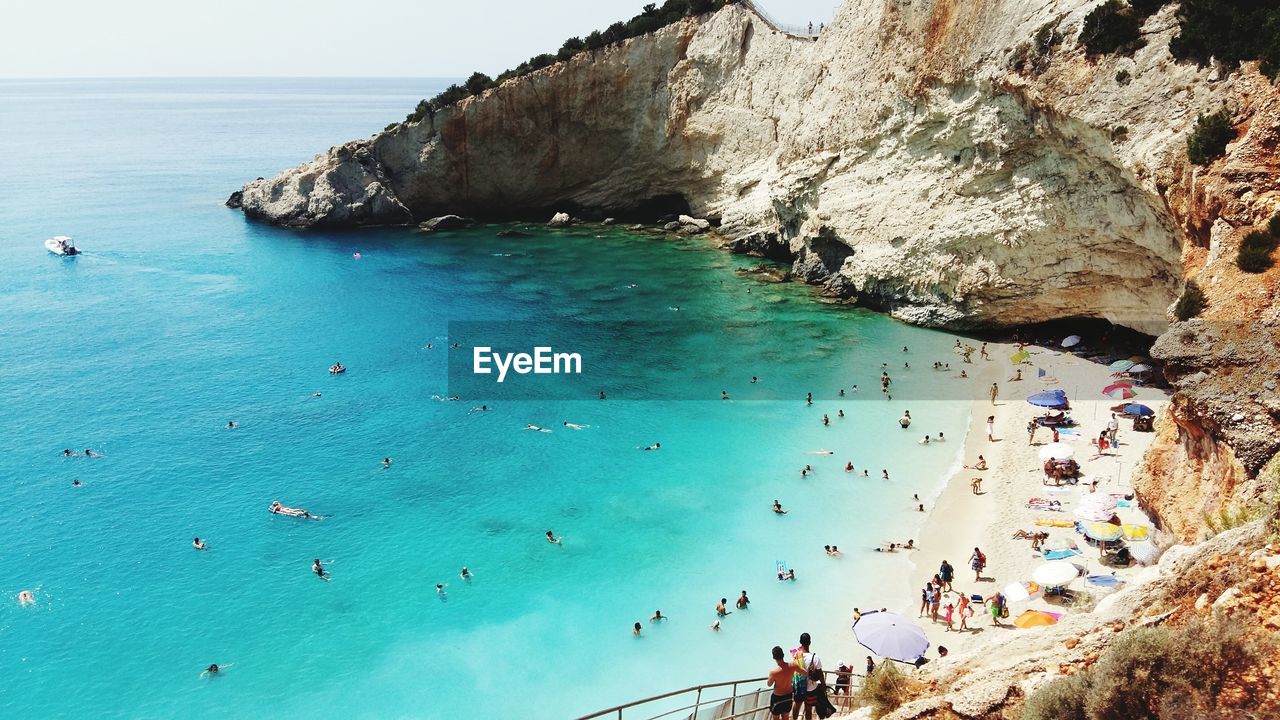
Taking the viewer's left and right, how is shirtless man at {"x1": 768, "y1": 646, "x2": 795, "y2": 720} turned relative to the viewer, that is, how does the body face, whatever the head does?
facing away from the viewer

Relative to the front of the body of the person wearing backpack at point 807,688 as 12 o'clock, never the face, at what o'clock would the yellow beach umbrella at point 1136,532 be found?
The yellow beach umbrella is roughly at 1 o'clock from the person wearing backpack.

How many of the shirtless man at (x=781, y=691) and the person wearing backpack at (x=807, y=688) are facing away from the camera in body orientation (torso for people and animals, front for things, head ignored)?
2

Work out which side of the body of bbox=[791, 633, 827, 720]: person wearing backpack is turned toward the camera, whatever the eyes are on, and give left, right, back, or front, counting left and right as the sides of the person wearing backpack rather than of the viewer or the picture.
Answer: back

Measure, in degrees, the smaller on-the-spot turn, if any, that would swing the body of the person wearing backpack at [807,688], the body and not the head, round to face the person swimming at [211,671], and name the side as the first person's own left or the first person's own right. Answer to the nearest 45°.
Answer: approximately 45° to the first person's own left
